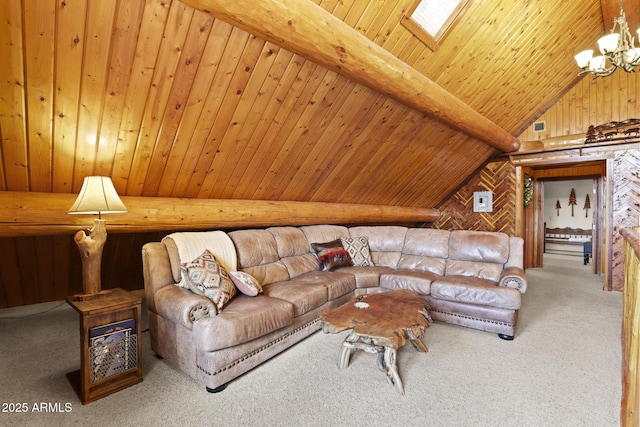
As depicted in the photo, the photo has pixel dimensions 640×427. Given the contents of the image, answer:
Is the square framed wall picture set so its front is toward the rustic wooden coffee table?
yes

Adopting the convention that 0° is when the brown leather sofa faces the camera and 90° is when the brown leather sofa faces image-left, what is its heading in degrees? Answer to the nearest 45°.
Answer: approximately 0°

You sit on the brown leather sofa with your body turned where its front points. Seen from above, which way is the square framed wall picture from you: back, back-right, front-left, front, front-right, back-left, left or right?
back-left

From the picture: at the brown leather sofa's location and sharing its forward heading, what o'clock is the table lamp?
The table lamp is roughly at 2 o'clock from the brown leather sofa.

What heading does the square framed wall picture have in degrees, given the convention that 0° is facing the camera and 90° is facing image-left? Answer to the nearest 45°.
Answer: approximately 0°

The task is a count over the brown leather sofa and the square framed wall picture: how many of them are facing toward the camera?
2

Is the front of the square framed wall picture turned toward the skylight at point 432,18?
yes

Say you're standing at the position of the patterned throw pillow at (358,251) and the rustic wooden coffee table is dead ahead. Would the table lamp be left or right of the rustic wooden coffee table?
right
